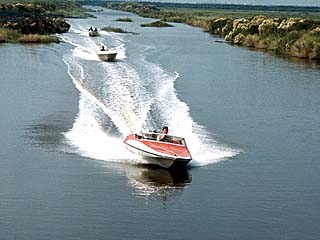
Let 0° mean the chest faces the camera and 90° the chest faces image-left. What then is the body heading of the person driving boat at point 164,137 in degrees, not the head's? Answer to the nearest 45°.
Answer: approximately 315°
